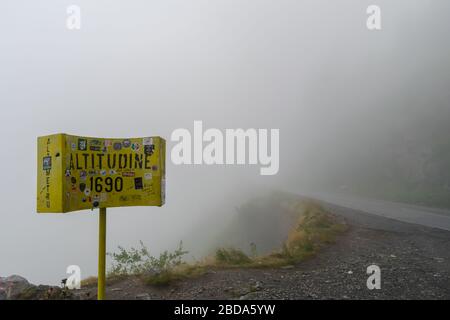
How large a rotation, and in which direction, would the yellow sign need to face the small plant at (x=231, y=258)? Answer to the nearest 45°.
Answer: approximately 90° to its left

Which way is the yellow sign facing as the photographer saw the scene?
facing the viewer and to the right of the viewer
